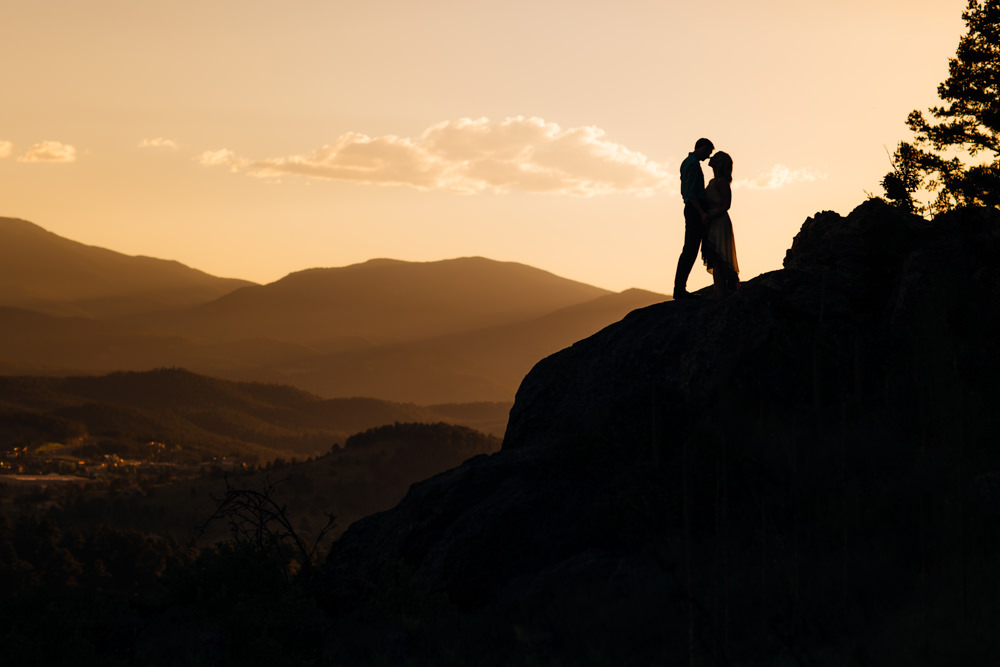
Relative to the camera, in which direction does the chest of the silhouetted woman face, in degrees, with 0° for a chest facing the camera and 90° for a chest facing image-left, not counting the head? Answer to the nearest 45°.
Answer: approximately 90°

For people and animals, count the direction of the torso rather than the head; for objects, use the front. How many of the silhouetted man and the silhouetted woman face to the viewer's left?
1

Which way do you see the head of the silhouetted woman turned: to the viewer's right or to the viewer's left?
to the viewer's left

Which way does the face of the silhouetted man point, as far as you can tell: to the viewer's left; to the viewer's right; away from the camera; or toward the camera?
to the viewer's right

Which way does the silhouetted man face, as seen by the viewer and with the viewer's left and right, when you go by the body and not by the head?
facing to the right of the viewer

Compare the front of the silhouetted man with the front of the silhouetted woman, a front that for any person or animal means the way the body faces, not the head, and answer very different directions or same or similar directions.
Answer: very different directions
